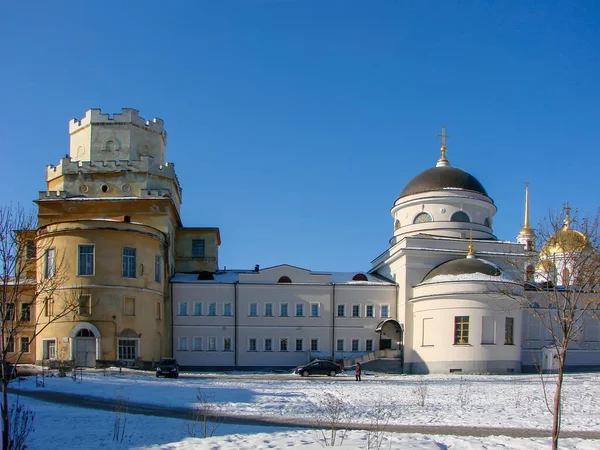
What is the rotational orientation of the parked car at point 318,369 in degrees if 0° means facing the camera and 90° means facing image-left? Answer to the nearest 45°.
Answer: approximately 90°

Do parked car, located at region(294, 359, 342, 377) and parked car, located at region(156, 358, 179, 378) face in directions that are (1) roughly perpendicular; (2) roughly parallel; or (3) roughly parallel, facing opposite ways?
roughly perpendicular

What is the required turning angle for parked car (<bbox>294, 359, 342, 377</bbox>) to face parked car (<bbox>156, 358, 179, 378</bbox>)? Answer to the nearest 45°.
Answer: approximately 45° to its left

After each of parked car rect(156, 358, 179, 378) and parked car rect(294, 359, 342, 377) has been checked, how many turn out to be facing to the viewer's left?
1
